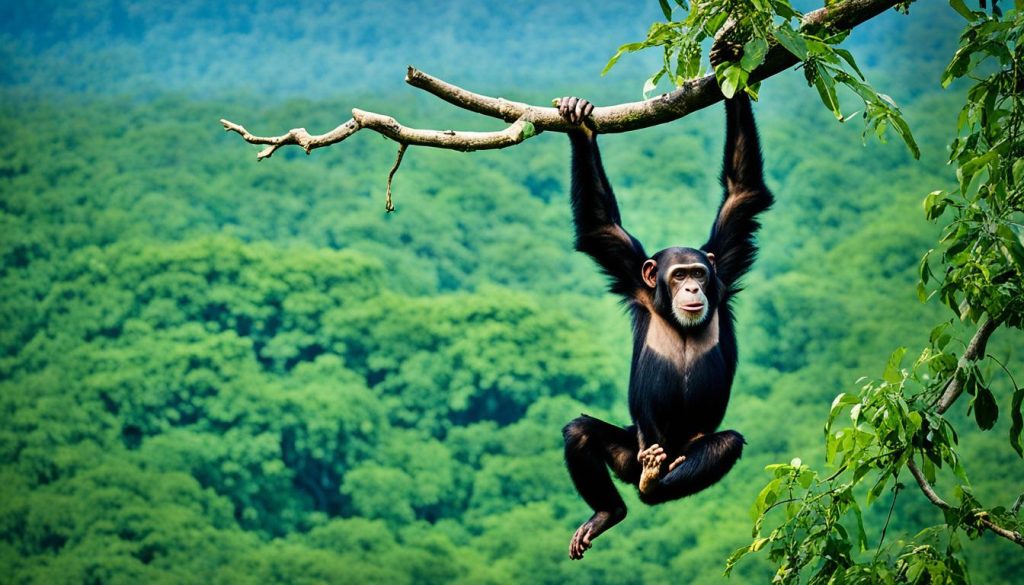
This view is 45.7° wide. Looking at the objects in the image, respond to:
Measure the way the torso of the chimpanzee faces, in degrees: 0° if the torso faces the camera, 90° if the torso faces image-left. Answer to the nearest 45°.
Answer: approximately 0°

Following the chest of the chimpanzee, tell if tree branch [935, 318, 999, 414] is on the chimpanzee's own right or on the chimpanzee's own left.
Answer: on the chimpanzee's own left

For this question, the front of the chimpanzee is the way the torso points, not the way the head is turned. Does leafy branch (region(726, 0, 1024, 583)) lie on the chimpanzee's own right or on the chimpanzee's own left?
on the chimpanzee's own left
